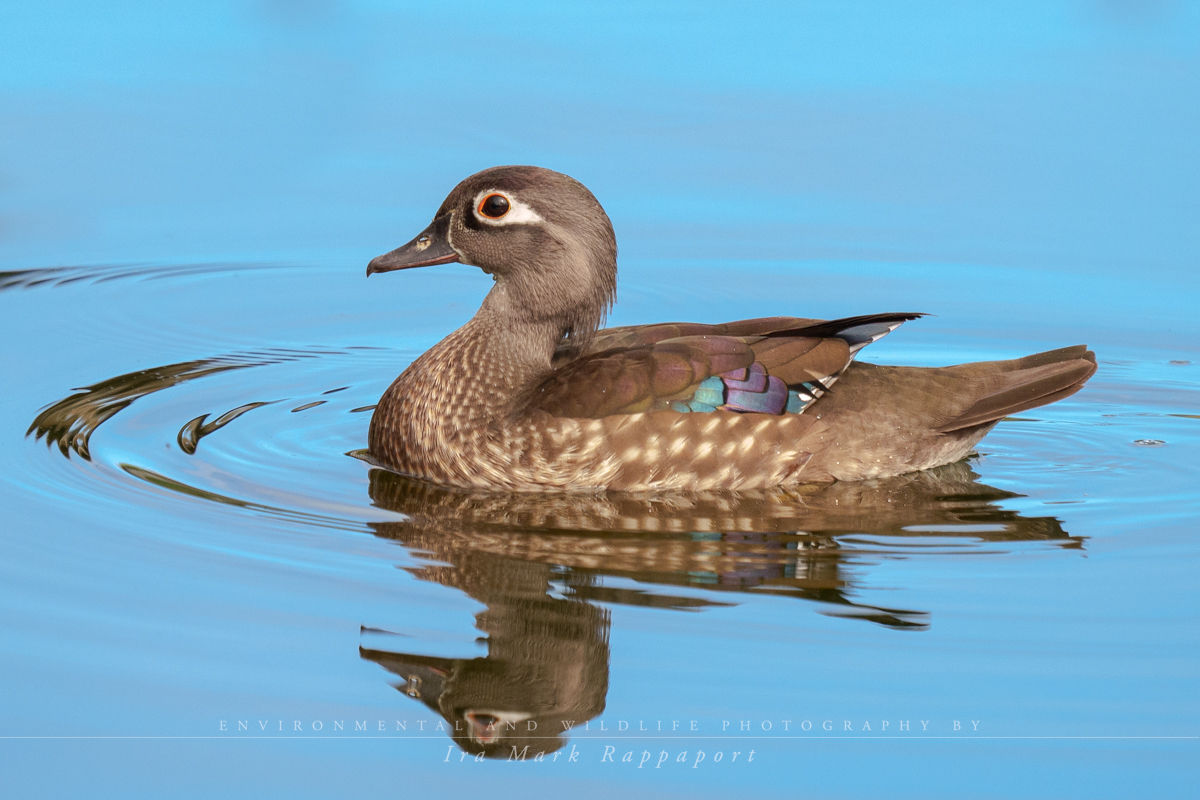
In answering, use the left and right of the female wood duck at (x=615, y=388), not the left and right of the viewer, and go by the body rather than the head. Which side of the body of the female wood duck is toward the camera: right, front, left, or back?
left
